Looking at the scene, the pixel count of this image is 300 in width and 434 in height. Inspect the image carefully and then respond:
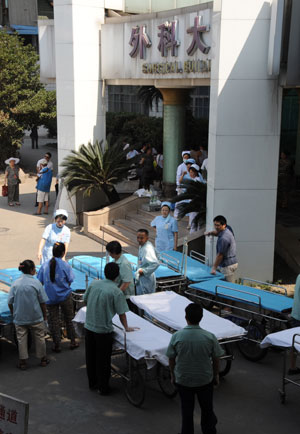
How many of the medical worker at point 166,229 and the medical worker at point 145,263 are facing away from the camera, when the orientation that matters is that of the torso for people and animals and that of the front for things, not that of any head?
0

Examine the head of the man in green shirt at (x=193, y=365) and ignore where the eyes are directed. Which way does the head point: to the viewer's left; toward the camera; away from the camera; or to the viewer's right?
away from the camera

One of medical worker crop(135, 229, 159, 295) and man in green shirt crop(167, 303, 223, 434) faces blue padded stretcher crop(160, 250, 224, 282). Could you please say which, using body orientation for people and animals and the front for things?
the man in green shirt

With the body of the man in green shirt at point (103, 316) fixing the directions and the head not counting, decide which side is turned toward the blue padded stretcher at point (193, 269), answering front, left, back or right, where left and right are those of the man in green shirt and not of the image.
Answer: front

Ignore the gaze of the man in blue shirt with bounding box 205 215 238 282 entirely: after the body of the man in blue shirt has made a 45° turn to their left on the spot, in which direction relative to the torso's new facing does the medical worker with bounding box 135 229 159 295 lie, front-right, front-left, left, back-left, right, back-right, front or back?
front

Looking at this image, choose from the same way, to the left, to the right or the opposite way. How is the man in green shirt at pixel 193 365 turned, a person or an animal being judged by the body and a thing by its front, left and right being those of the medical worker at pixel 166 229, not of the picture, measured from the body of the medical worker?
the opposite way

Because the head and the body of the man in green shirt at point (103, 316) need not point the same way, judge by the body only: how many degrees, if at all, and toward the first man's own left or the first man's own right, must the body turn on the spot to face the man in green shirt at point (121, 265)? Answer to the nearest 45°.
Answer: approximately 45° to the first man's own left

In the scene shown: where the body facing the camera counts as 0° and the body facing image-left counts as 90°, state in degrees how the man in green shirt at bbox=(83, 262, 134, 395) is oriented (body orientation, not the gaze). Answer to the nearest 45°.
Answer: approximately 225°

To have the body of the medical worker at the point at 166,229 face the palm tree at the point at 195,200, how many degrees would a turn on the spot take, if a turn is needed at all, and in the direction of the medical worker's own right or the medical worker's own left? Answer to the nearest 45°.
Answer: approximately 135° to the medical worker's own left

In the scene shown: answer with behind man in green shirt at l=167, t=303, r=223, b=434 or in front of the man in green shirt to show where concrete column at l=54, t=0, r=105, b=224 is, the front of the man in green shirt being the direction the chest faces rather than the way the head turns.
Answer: in front

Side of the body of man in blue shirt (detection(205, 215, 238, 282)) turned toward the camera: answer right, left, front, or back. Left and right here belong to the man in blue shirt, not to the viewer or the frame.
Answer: left

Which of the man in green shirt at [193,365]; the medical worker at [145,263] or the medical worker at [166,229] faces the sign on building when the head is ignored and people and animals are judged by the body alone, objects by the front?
the man in green shirt

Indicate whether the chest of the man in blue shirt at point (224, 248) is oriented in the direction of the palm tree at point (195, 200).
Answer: no

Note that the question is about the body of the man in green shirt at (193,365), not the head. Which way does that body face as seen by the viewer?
away from the camera

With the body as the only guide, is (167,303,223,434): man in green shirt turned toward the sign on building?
yes

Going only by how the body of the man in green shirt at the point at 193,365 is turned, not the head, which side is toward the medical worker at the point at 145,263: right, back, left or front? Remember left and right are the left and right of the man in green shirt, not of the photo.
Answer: front

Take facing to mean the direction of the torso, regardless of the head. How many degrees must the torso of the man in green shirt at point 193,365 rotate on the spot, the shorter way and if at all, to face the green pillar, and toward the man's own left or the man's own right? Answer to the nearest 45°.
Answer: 0° — they already face it

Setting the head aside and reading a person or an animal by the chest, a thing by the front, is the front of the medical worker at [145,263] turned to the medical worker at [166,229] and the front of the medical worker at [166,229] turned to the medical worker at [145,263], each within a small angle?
no

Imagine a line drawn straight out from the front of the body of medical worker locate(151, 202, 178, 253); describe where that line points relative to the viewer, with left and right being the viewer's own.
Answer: facing the viewer

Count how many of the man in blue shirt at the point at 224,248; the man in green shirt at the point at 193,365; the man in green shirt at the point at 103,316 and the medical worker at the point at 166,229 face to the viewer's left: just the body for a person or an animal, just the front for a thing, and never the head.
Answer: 1

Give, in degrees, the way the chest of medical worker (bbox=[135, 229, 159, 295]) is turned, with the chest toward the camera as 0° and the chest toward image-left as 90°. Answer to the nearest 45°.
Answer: approximately 45°

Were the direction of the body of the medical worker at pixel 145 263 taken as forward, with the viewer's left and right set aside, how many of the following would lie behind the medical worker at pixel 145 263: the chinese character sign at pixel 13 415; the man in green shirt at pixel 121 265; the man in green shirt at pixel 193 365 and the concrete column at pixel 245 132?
1

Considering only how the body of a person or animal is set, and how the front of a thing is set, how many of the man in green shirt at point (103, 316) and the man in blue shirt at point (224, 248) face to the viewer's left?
1

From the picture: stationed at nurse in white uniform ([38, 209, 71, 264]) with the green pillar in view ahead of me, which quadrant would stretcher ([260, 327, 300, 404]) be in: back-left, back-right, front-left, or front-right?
back-right

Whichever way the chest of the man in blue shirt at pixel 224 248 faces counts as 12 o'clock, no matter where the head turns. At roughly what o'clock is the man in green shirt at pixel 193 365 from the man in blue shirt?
The man in green shirt is roughly at 9 o'clock from the man in blue shirt.
